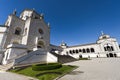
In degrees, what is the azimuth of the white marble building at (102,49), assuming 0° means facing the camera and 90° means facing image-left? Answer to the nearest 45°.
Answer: approximately 45°
